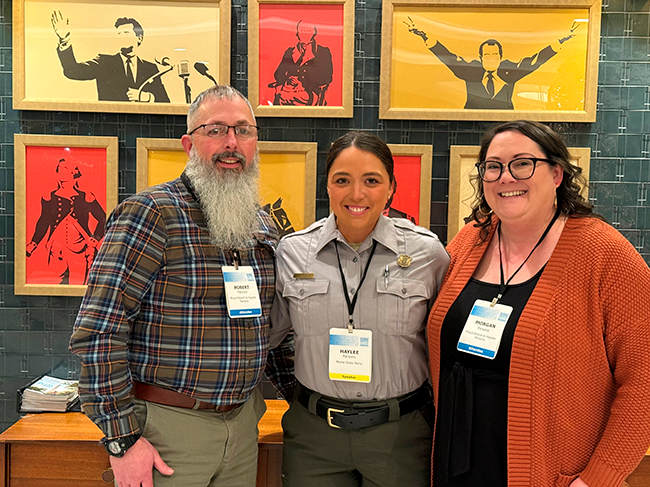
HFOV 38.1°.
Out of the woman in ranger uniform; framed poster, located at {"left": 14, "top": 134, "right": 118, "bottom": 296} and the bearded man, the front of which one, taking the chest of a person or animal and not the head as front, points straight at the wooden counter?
the framed poster

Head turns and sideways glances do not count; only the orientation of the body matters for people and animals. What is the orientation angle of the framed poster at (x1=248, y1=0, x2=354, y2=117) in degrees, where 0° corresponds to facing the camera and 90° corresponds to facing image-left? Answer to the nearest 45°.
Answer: approximately 0°

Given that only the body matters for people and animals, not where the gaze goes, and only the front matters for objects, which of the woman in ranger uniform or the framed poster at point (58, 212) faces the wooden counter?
the framed poster
